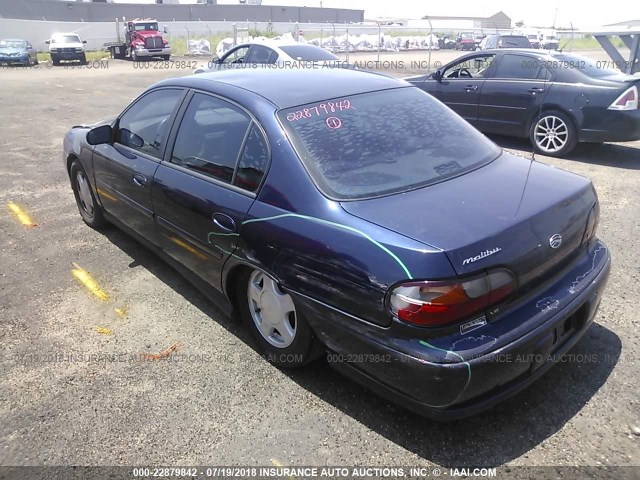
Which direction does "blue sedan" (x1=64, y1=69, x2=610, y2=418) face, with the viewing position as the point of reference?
facing away from the viewer and to the left of the viewer

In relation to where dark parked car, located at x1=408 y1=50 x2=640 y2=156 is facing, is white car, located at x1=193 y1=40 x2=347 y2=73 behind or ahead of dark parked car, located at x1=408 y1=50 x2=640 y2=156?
ahead

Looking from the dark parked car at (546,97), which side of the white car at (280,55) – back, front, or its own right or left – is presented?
back

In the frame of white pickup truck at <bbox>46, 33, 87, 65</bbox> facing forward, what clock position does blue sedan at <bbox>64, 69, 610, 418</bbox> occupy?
The blue sedan is roughly at 12 o'clock from the white pickup truck.

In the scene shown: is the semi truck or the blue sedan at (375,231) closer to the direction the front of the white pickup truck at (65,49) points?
the blue sedan

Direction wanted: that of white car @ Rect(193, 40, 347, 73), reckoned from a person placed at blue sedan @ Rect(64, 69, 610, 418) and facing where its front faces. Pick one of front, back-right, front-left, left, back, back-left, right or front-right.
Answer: front-right

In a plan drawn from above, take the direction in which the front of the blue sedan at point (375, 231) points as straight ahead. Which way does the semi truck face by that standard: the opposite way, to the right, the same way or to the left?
the opposite way

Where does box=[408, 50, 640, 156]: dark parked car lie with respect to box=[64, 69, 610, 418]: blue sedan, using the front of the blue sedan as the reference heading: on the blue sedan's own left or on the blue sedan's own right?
on the blue sedan's own right

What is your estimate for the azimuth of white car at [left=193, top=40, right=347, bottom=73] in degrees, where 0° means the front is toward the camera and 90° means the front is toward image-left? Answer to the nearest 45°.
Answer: approximately 135°

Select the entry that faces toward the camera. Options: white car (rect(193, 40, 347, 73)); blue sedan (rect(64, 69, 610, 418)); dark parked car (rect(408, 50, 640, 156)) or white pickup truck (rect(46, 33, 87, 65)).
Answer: white pickup truck (rect(46, 33, 87, 65))

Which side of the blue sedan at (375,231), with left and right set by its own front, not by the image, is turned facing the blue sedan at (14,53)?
front

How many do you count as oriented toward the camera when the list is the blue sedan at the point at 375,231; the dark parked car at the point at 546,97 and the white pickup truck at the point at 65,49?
1

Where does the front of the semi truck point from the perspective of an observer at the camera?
facing the viewer and to the right of the viewer

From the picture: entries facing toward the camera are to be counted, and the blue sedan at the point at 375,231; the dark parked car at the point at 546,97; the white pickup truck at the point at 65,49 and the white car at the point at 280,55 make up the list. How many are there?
1

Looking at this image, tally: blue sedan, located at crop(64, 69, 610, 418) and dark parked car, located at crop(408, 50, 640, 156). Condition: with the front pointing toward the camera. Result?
0

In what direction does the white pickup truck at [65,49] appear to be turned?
toward the camera
